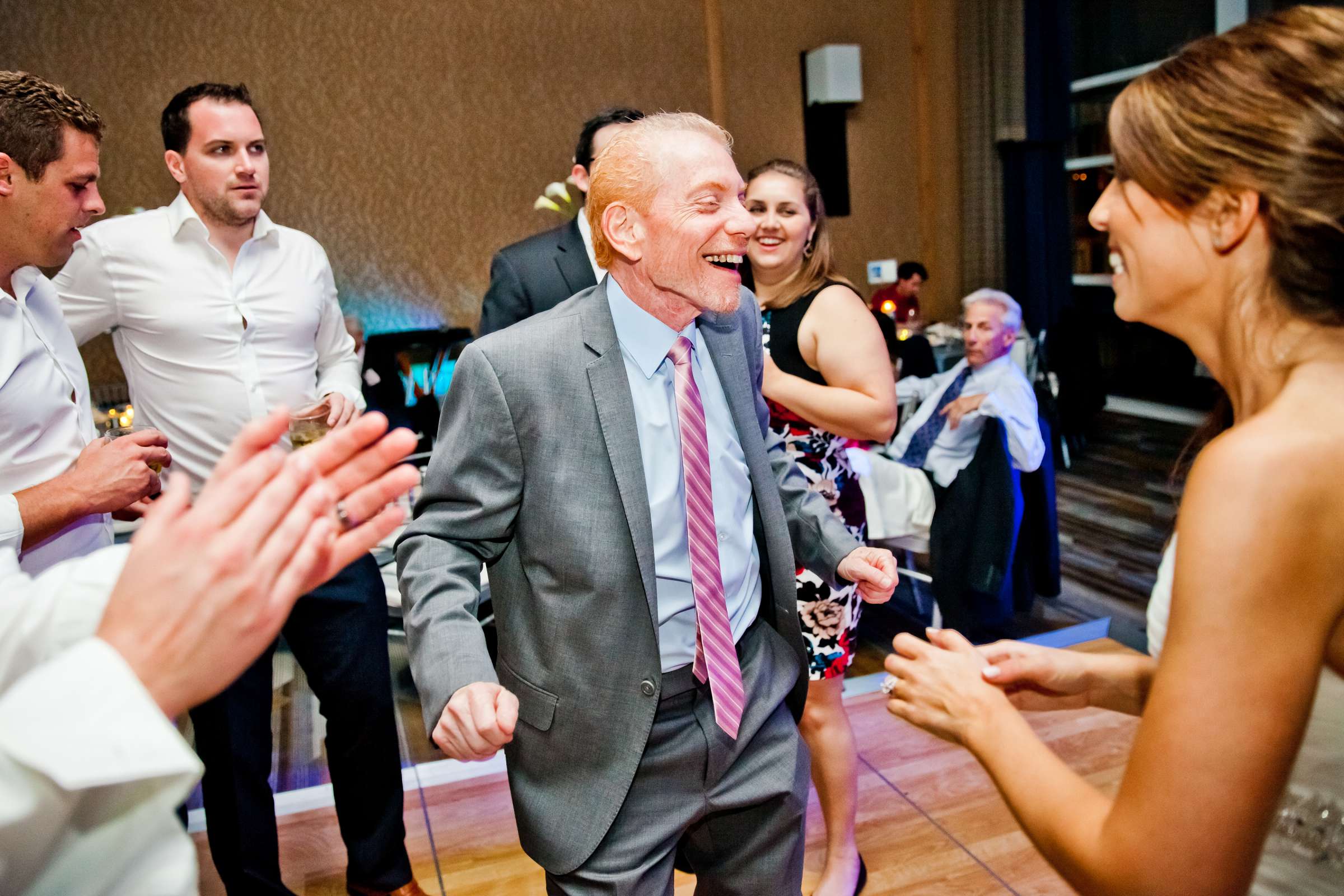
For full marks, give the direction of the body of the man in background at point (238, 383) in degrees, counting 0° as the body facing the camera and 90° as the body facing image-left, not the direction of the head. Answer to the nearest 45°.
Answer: approximately 315°

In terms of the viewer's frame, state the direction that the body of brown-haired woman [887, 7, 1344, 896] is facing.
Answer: to the viewer's left

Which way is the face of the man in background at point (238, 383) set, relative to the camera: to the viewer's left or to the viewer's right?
to the viewer's right

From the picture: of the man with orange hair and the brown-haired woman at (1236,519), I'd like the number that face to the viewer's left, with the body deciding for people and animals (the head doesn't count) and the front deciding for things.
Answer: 1

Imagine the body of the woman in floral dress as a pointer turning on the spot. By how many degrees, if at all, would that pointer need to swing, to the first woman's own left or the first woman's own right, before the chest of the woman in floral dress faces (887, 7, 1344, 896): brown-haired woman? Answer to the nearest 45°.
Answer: approximately 45° to the first woman's own left

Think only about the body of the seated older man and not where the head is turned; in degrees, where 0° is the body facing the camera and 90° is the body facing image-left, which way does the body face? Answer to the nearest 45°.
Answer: approximately 45°
